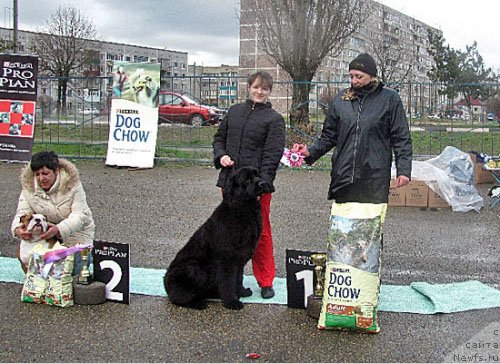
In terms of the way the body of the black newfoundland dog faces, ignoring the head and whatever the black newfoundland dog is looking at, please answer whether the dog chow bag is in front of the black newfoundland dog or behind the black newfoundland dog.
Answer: in front

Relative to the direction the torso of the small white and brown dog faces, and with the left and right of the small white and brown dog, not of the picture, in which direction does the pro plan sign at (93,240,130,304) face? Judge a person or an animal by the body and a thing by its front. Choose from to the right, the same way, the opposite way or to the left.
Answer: the same way

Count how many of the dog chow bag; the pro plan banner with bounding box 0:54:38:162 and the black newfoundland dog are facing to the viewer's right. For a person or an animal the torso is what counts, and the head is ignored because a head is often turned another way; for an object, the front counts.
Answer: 1

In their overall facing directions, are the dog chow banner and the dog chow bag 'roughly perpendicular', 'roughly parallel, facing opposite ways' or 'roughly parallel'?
roughly parallel

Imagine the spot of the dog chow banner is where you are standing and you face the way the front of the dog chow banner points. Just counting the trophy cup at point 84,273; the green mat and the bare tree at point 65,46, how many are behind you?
1

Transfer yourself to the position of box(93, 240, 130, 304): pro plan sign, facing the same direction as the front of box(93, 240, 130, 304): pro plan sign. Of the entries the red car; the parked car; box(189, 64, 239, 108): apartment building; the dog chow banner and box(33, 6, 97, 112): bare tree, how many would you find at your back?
5

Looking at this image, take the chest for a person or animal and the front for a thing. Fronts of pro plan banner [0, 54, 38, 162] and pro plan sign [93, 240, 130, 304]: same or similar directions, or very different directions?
same or similar directions

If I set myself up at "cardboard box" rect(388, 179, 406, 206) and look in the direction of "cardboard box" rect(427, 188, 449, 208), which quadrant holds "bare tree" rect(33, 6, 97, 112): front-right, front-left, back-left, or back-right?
back-left

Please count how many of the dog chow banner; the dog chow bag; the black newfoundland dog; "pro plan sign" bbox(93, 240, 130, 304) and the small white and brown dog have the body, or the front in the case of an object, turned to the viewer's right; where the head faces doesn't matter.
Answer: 1

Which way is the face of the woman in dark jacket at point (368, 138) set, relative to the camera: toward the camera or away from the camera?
toward the camera

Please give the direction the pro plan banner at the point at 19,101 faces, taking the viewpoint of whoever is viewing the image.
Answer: facing the viewer

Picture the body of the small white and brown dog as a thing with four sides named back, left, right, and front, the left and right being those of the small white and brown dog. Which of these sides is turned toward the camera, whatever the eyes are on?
front
